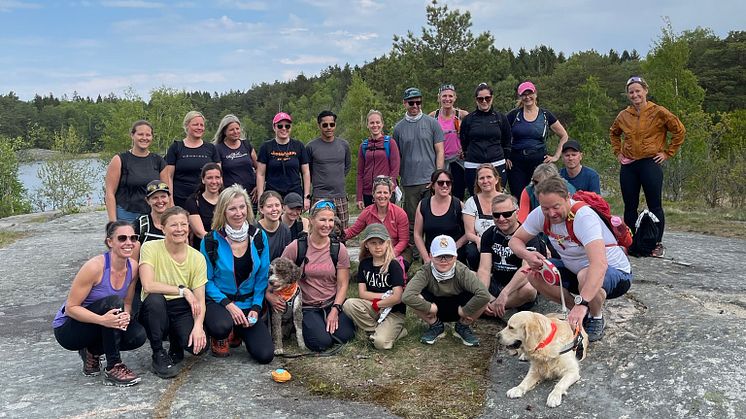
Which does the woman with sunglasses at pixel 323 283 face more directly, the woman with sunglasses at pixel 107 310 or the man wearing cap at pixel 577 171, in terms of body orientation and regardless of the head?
the woman with sunglasses

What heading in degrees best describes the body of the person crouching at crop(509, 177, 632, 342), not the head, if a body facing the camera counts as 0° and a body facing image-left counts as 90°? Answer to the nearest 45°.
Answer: approximately 45°

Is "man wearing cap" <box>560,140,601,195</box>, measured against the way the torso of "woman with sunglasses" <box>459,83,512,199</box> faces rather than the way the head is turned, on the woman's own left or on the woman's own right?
on the woman's own left

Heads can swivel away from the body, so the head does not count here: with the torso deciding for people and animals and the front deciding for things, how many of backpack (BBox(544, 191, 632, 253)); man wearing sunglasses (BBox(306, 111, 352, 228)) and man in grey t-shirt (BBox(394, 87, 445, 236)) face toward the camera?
2

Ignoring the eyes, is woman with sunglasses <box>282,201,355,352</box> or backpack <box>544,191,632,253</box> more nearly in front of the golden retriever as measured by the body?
the woman with sunglasses

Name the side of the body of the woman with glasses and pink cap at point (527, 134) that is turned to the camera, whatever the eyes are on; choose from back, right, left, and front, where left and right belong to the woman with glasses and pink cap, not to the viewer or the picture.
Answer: front

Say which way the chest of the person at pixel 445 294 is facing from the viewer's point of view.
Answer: toward the camera

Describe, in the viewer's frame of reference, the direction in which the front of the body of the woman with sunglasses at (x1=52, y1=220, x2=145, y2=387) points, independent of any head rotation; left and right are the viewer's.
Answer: facing the viewer and to the right of the viewer

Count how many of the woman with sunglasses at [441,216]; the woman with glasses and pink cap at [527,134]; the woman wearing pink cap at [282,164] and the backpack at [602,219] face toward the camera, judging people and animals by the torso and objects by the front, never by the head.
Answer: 3

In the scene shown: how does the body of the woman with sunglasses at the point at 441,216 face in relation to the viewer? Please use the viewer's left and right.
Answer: facing the viewer

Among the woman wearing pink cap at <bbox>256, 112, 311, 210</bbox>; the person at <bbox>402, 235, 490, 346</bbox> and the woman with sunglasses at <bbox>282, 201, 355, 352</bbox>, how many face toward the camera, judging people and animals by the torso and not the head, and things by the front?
3

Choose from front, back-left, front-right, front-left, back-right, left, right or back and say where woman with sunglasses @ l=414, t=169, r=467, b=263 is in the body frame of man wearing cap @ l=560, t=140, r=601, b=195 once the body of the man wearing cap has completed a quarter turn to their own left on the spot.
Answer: right

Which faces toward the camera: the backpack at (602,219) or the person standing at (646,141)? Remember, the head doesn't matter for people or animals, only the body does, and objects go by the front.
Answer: the person standing

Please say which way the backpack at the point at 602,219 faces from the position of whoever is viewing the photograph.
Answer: facing away from the viewer and to the right of the viewer

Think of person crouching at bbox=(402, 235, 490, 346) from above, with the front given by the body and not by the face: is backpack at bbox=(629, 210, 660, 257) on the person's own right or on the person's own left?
on the person's own left

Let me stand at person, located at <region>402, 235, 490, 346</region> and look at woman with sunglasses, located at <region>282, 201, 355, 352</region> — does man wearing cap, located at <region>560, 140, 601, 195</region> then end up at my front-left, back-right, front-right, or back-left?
back-right

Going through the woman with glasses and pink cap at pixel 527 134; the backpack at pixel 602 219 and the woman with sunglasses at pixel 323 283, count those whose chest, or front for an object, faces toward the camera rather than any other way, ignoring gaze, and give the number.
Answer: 2

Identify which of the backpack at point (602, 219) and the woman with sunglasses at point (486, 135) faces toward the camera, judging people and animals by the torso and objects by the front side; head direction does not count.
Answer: the woman with sunglasses
